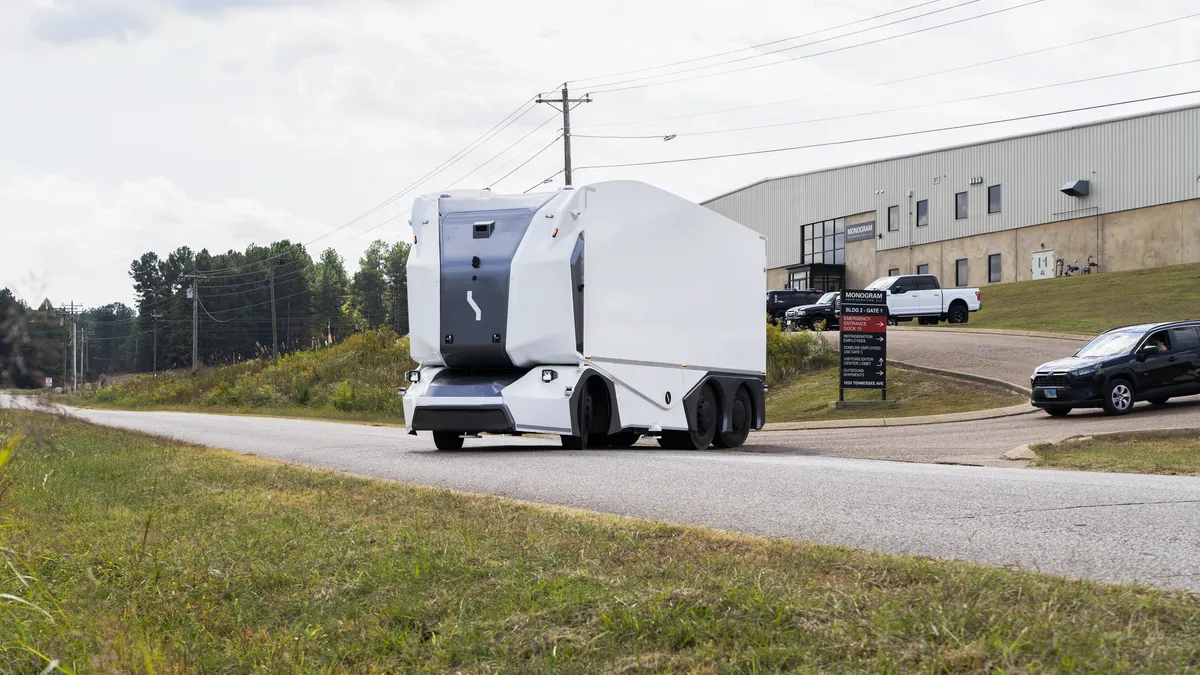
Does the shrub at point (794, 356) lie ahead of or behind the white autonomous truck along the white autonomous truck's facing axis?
behind

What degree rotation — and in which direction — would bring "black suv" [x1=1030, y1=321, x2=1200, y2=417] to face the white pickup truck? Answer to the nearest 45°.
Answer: approximately 135° to its right

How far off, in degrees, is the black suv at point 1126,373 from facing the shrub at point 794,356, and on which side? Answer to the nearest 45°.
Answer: approximately 90° to its right

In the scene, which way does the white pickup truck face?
to the viewer's left

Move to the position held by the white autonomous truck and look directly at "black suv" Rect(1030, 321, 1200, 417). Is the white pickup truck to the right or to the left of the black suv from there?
left

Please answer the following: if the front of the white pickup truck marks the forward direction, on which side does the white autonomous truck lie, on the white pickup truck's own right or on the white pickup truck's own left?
on the white pickup truck's own left

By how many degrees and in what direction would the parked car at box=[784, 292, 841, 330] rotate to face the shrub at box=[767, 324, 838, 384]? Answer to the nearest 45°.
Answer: approximately 45° to its left

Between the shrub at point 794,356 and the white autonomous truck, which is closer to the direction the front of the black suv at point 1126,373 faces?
the white autonomous truck

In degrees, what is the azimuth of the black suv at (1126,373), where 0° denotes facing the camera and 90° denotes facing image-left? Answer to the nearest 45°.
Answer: approximately 45°

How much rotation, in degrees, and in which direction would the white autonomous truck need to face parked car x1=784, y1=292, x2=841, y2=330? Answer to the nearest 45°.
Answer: approximately 135° to its right

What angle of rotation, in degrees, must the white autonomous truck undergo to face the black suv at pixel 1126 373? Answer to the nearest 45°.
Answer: approximately 180°

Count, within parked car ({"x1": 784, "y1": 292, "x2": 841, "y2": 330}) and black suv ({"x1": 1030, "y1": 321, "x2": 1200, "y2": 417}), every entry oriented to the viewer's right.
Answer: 0
